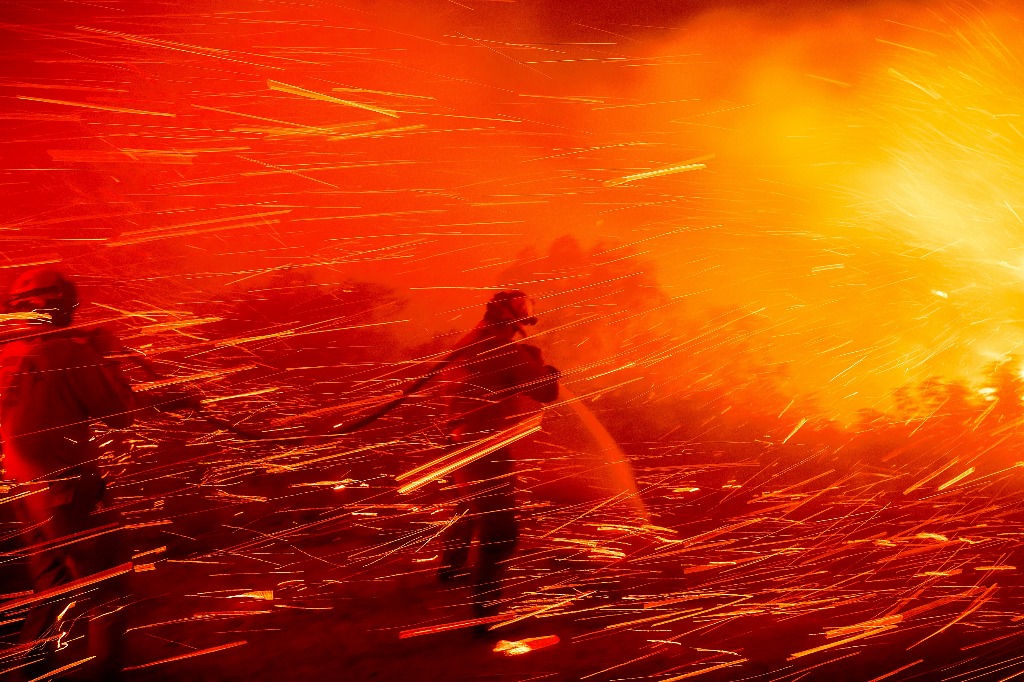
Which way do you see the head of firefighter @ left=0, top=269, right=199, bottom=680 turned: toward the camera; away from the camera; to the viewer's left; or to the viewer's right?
to the viewer's right

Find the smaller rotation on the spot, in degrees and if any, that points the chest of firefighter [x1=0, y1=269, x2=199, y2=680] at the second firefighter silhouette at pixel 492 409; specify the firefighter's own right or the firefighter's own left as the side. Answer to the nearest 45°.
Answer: approximately 45° to the firefighter's own right

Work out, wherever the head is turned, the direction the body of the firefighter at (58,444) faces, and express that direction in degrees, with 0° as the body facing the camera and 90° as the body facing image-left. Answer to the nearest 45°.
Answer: approximately 225°
